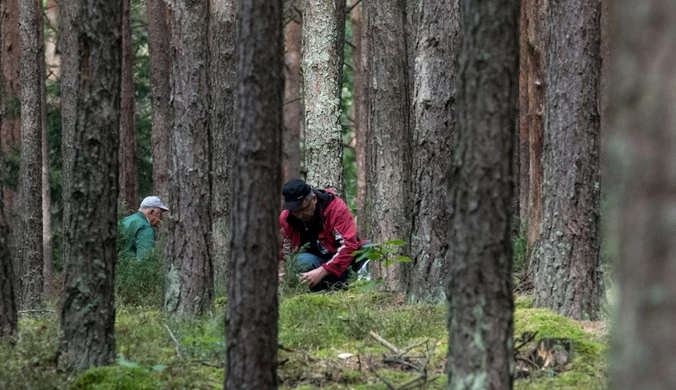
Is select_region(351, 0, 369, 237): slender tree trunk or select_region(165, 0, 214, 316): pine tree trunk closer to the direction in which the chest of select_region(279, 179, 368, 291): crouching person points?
the pine tree trunk

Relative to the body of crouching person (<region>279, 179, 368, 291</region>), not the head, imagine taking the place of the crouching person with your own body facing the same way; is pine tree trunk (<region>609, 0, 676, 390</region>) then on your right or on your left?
on your left

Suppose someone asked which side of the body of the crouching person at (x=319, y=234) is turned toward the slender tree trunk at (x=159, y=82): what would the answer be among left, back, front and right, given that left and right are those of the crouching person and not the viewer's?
right

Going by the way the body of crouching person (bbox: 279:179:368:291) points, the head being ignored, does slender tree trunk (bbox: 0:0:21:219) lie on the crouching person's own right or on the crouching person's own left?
on the crouching person's own right

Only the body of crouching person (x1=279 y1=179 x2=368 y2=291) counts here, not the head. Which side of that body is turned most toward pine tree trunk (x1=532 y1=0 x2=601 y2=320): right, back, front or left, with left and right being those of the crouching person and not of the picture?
left

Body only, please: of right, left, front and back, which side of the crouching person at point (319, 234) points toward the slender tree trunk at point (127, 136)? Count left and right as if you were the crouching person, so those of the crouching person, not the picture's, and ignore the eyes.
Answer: right

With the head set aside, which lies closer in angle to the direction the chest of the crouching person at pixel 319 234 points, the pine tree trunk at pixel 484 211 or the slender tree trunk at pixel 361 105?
the pine tree trunk

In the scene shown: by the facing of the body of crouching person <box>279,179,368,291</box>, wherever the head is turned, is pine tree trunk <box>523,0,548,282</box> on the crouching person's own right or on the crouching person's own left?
on the crouching person's own left

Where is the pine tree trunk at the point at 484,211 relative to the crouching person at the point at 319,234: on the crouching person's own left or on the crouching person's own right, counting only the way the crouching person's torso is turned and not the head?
on the crouching person's own left

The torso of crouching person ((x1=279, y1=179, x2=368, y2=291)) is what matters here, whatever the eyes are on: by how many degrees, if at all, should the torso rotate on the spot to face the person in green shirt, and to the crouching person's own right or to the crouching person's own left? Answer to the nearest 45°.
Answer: approximately 90° to the crouching person's own right
